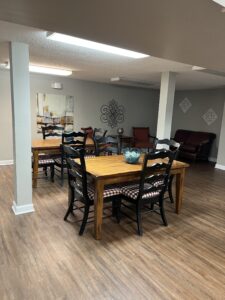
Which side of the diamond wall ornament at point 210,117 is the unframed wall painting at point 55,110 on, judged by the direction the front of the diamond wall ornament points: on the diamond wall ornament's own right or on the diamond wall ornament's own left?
on the diamond wall ornament's own right

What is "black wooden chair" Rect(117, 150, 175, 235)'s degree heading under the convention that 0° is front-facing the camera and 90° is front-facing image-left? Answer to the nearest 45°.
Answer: approximately 135°

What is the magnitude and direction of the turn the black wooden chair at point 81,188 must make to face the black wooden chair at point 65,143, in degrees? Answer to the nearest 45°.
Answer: approximately 45° to its left

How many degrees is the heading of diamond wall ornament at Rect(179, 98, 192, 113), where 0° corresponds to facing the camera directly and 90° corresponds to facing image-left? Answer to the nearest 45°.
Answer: approximately 0°

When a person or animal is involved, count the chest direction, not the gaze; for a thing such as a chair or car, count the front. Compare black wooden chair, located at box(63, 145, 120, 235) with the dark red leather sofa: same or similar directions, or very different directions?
very different directions

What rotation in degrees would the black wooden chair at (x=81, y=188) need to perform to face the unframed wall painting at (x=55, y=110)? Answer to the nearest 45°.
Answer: approximately 45° to its left
